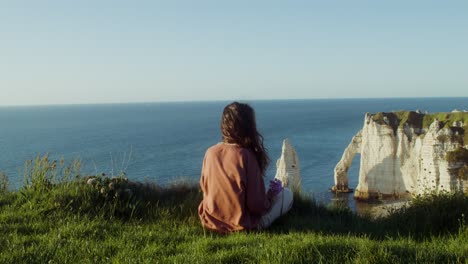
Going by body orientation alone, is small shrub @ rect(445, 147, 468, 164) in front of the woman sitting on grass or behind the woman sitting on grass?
in front

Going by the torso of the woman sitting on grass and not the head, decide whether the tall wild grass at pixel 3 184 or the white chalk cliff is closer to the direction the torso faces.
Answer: the white chalk cliff

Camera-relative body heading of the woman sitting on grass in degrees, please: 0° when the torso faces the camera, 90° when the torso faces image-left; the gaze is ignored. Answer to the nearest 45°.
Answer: approximately 225°

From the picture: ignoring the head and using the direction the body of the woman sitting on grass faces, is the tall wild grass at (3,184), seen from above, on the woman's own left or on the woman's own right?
on the woman's own left

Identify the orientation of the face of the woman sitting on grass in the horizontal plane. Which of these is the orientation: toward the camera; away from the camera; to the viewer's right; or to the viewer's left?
away from the camera

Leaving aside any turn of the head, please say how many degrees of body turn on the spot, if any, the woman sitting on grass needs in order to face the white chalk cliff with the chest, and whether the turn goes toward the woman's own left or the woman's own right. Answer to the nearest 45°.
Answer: approximately 45° to the woman's own left
